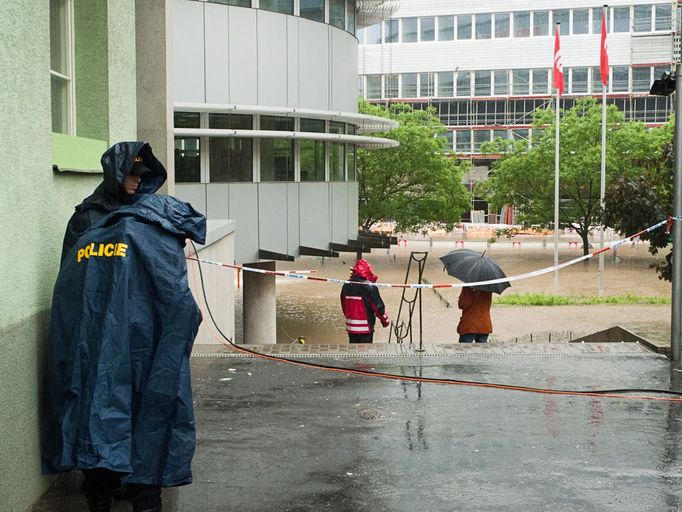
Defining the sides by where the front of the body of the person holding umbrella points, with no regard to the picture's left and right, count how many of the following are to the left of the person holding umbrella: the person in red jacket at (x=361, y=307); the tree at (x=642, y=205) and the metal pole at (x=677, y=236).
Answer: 1

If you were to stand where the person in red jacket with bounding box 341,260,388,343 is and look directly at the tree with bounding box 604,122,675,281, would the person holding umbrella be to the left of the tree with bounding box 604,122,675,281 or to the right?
right

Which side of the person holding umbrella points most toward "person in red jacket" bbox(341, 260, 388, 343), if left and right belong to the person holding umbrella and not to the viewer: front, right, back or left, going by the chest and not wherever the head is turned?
left

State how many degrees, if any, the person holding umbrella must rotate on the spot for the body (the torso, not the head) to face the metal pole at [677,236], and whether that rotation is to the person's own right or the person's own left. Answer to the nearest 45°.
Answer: approximately 135° to the person's own right

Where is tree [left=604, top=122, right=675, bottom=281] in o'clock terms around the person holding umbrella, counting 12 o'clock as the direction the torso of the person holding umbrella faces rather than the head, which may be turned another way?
The tree is roughly at 1 o'clock from the person holding umbrella.

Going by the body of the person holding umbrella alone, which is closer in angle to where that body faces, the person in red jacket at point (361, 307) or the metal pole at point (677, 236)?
the person in red jacket

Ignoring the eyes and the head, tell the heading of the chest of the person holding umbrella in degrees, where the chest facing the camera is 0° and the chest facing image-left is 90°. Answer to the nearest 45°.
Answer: approximately 180°

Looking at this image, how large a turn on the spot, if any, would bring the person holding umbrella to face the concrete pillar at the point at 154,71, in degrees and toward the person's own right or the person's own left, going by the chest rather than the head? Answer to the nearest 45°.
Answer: approximately 90° to the person's own left

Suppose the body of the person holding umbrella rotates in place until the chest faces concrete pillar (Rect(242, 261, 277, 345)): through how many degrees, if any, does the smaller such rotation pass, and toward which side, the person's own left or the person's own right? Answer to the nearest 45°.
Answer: approximately 45° to the person's own left

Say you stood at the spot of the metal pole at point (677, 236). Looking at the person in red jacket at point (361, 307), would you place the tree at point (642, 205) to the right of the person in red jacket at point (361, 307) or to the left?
right
